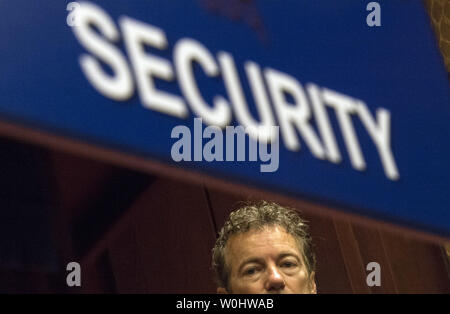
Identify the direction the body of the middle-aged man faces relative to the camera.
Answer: toward the camera
